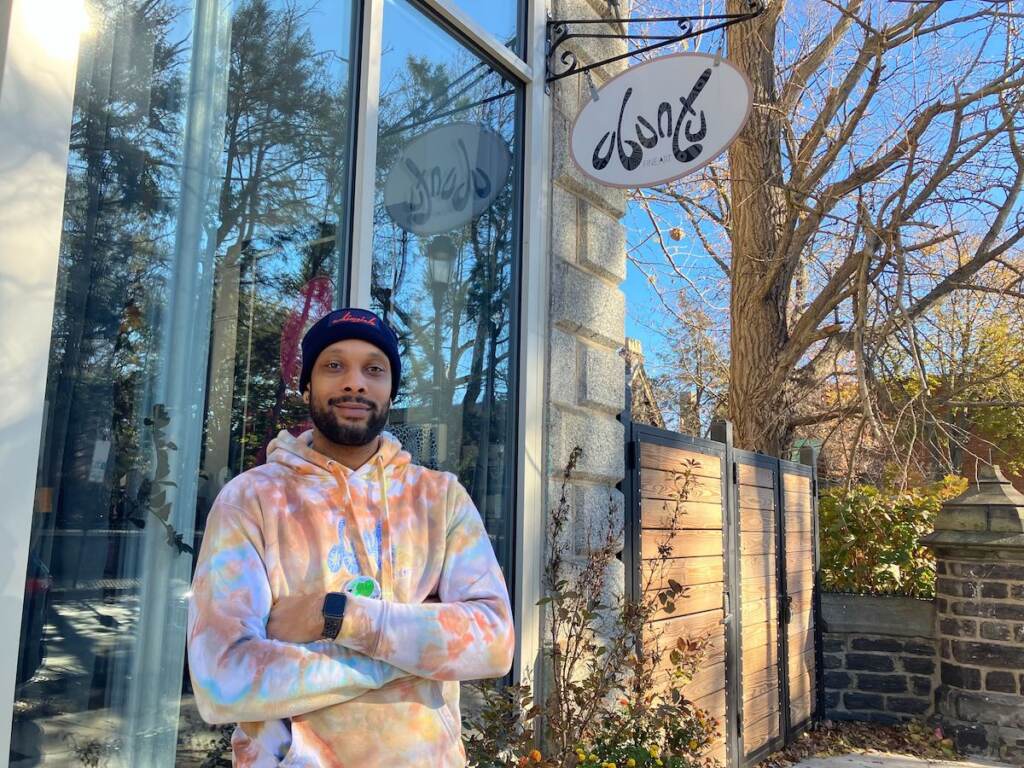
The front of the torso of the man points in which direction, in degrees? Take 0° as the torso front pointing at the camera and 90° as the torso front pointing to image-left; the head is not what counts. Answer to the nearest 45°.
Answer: approximately 0°

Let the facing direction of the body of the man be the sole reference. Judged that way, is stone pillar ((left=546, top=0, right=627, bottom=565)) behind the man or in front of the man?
behind

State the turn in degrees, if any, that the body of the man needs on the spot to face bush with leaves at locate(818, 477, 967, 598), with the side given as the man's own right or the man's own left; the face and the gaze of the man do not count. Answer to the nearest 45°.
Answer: approximately 135° to the man's own left

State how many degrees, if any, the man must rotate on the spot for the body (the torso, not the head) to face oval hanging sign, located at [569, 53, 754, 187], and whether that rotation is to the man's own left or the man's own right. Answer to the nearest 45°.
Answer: approximately 135° to the man's own left
